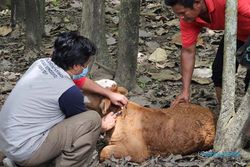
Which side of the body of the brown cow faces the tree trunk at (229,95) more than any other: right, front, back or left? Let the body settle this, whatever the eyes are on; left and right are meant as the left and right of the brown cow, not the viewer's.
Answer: back

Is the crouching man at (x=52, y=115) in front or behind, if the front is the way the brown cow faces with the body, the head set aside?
in front

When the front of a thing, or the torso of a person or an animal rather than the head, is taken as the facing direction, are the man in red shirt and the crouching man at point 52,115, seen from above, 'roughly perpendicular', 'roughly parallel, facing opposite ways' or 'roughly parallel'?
roughly parallel, facing opposite ways

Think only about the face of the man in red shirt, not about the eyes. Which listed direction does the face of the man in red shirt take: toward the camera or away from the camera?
toward the camera

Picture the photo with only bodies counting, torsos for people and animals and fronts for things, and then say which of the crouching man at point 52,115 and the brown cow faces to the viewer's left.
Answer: the brown cow

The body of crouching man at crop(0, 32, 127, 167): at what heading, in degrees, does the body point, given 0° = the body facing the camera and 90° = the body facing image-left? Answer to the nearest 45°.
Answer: approximately 225°

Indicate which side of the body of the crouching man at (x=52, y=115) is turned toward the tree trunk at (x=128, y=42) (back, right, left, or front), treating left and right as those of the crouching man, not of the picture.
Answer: front

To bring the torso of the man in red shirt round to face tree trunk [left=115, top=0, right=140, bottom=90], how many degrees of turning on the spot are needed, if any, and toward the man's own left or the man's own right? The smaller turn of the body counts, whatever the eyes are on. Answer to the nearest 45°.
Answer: approximately 90° to the man's own right

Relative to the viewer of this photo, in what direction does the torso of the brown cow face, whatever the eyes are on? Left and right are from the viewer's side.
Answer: facing to the left of the viewer

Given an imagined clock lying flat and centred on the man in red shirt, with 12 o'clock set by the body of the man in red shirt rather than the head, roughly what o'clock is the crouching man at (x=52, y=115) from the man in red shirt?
The crouching man is roughly at 12 o'clock from the man in red shirt.

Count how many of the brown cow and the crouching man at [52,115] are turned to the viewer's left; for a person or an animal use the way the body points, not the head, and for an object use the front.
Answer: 1

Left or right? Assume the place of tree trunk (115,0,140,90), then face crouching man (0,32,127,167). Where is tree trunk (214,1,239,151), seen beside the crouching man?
left

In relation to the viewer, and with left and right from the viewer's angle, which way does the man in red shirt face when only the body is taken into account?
facing the viewer and to the left of the viewer

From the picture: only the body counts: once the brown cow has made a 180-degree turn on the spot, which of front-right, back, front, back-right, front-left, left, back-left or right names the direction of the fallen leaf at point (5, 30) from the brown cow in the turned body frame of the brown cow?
back-left
